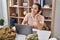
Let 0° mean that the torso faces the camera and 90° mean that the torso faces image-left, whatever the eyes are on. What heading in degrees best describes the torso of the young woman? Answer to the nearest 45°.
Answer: approximately 45°
